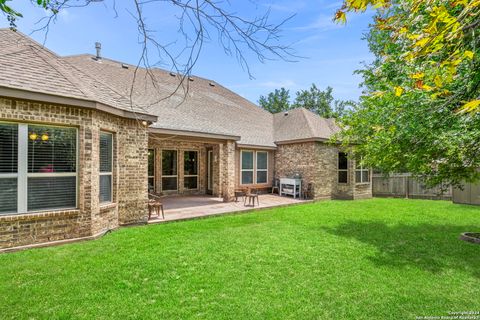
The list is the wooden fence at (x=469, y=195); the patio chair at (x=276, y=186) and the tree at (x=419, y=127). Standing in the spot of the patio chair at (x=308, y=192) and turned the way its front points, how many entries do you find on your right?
1

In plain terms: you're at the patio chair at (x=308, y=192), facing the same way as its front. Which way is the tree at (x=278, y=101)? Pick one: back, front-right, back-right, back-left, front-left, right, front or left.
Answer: back-right

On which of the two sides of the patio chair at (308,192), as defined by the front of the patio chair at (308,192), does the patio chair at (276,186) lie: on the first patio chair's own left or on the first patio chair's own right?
on the first patio chair's own right

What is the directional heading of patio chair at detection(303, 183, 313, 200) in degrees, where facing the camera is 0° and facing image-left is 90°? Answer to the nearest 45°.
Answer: approximately 45°

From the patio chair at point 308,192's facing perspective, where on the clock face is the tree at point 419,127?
The tree is roughly at 10 o'clock from the patio chair.

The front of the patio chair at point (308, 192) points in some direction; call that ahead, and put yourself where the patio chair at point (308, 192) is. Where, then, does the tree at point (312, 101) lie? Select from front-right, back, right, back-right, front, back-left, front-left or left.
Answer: back-right
